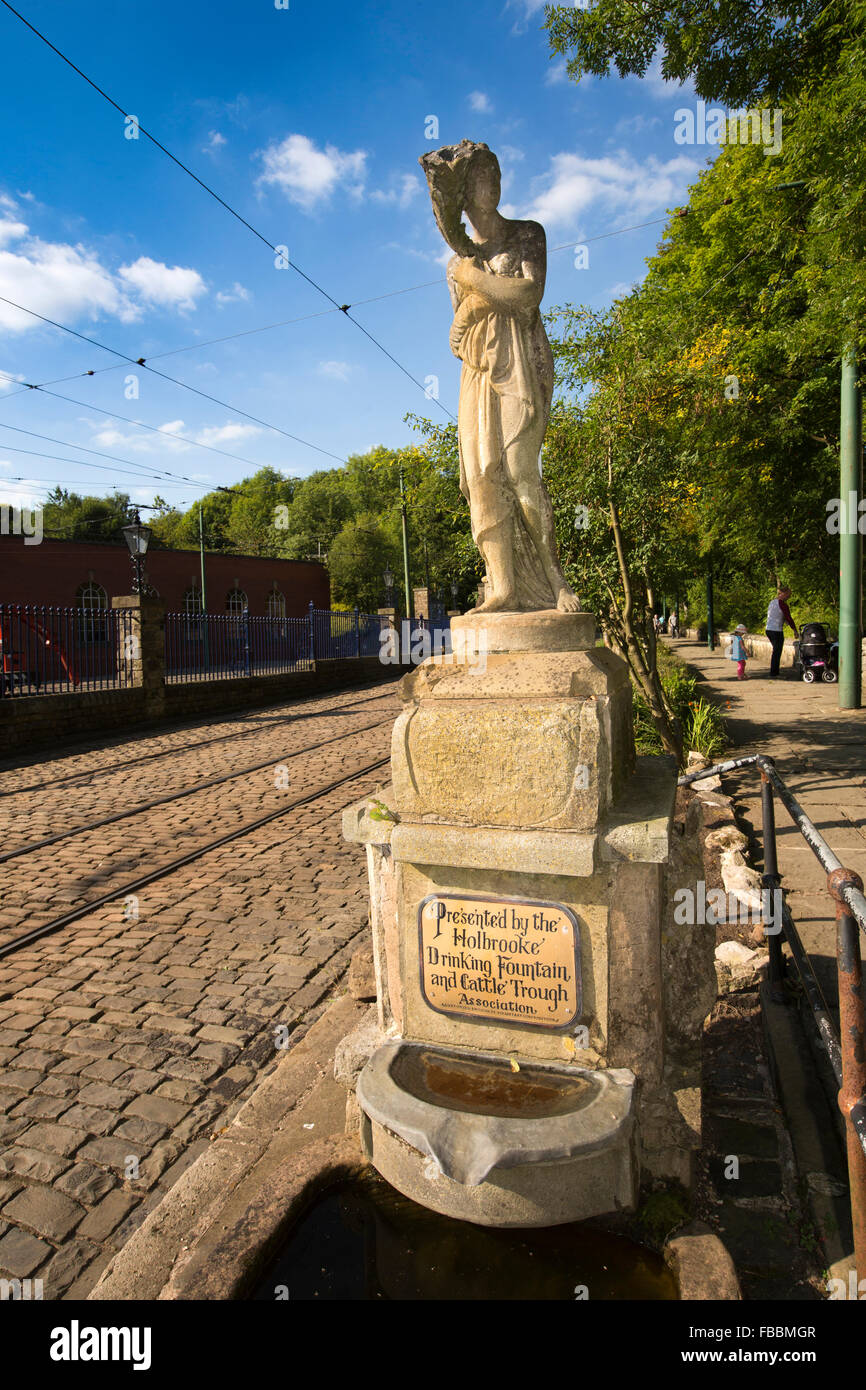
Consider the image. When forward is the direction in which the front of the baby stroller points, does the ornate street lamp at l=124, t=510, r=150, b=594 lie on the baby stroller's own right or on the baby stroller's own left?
on the baby stroller's own right

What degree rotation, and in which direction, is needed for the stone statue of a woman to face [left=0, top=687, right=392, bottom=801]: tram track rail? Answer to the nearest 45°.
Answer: approximately 135° to its right

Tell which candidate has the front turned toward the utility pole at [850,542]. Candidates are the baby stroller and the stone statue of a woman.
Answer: the baby stroller

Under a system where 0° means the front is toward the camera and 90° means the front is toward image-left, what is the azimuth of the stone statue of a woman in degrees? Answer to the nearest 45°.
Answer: approximately 0°

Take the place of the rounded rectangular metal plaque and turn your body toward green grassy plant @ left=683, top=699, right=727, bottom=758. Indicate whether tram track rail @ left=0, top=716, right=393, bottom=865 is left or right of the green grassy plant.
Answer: left
